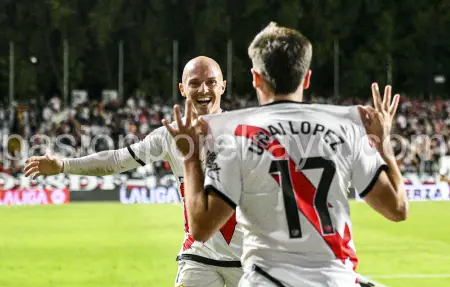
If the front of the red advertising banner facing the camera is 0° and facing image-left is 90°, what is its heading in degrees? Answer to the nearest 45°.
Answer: approximately 0°

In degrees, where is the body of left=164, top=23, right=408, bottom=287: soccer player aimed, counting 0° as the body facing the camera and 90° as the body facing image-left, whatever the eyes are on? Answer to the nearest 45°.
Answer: approximately 180°

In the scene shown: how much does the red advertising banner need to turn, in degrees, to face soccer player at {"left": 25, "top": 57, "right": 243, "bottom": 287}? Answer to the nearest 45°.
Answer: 0° — it already faces them

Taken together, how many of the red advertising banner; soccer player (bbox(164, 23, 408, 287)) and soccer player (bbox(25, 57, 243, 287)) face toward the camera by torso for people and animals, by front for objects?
2

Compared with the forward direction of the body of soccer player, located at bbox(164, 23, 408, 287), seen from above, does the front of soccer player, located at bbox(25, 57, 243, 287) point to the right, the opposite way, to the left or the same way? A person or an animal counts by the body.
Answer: the opposite way

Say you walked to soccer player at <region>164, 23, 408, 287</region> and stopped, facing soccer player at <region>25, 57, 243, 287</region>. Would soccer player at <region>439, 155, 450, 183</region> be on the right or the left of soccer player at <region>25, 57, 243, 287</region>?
right

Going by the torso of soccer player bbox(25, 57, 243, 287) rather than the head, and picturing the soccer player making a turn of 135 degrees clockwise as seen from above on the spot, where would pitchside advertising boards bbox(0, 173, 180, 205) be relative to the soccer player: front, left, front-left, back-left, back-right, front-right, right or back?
front-right
